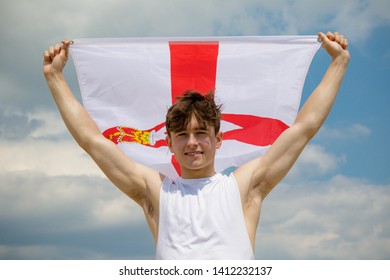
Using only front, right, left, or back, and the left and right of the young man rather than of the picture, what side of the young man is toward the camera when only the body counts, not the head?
front

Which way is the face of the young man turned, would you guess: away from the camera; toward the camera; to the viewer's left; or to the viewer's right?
toward the camera
